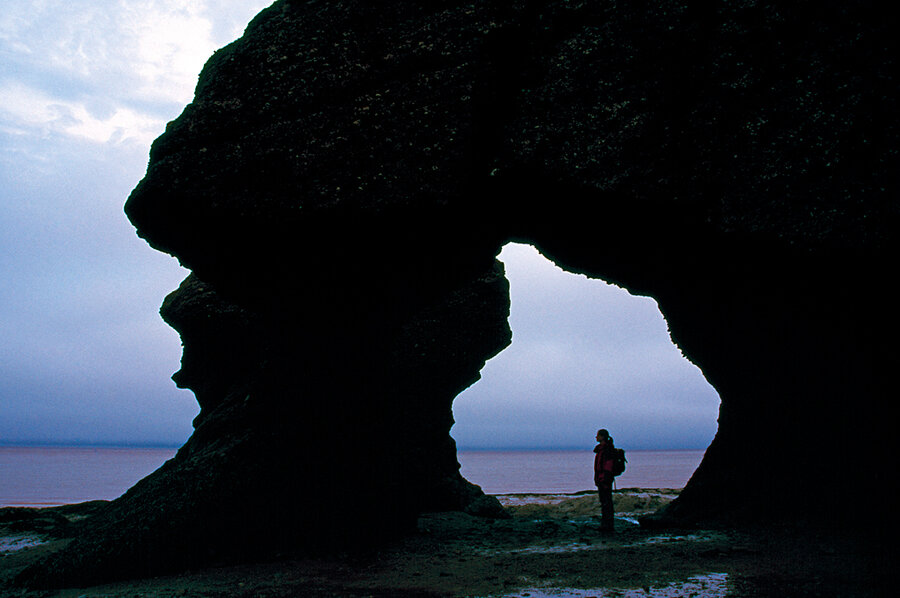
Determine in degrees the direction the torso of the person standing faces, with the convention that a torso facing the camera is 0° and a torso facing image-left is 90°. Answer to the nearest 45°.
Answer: approximately 90°
